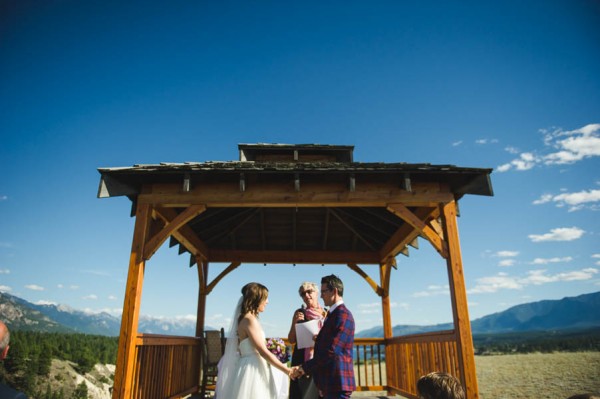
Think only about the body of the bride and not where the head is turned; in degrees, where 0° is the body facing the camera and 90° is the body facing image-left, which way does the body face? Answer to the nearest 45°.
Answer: approximately 270°

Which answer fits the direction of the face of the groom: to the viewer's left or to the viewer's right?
to the viewer's left

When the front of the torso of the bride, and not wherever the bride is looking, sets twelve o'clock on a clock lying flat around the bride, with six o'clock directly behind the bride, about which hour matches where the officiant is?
The officiant is roughly at 11 o'clock from the bride.

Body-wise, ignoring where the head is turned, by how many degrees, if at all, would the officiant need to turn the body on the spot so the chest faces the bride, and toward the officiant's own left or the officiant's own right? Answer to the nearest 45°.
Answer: approximately 45° to the officiant's own right

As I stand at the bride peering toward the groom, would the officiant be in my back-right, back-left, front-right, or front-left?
front-left

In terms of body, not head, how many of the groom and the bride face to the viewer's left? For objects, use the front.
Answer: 1

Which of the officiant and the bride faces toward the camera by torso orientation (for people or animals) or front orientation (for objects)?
the officiant

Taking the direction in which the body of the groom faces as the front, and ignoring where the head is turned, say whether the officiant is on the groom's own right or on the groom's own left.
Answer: on the groom's own right

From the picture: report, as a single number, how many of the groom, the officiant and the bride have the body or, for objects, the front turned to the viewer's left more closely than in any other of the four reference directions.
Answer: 1

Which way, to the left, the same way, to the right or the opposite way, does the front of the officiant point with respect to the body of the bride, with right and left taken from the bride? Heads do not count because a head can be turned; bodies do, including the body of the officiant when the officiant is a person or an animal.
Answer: to the right

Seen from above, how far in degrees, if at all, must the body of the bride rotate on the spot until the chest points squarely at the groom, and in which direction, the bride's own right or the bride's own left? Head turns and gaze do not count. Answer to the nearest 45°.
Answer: approximately 45° to the bride's own right

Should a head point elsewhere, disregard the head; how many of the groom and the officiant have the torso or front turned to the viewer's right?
0

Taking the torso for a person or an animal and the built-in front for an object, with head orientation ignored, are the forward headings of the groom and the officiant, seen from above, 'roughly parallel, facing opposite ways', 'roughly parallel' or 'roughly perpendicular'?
roughly perpendicular

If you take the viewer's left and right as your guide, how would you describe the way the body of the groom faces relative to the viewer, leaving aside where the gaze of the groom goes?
facing to the left of the viewer

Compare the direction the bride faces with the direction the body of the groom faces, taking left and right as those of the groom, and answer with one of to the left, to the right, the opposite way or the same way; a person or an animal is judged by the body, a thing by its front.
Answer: the opposite way

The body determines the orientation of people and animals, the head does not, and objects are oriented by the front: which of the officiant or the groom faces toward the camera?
the officiant

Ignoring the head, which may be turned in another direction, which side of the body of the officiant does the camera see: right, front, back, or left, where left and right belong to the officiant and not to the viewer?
front
